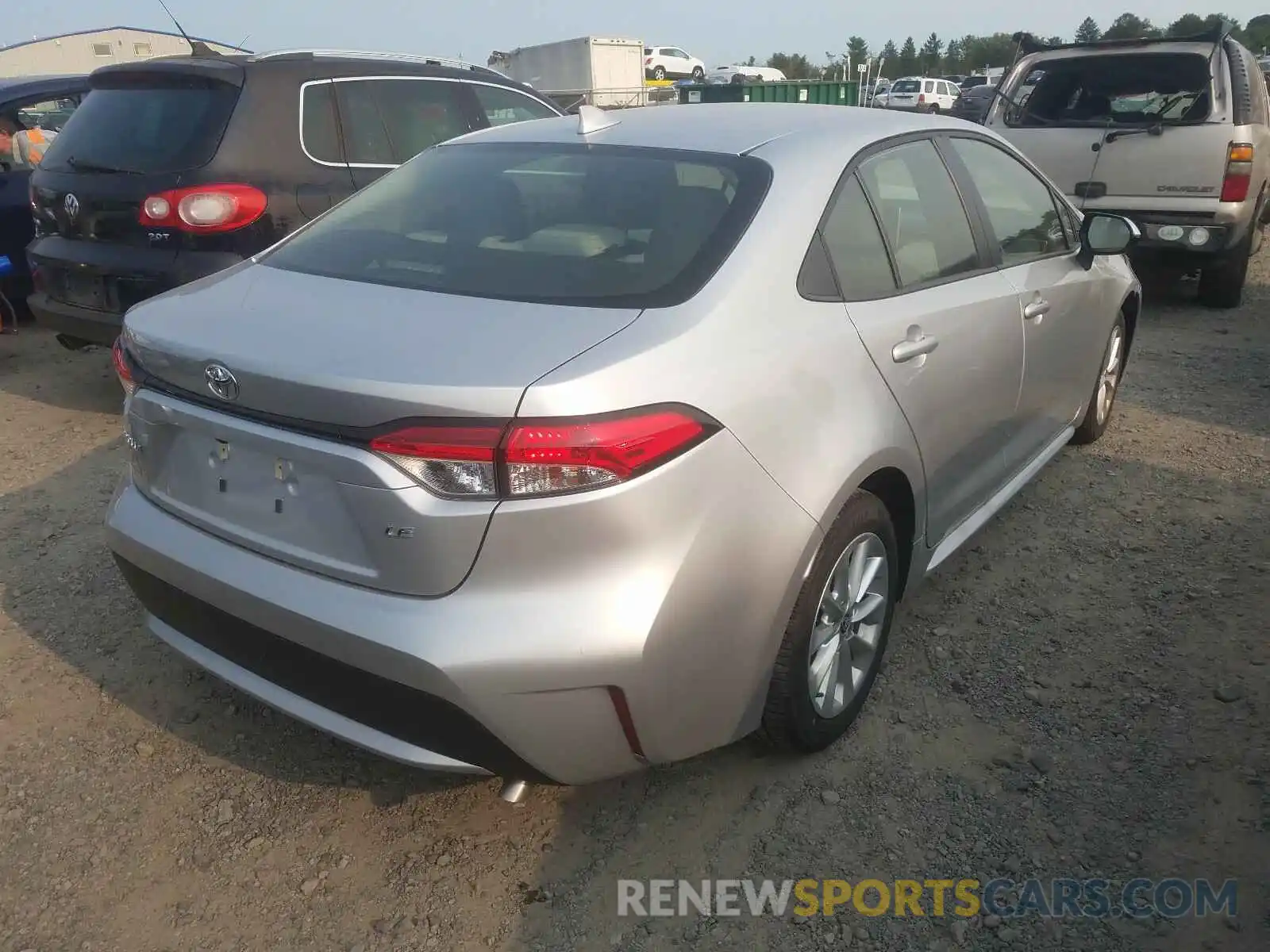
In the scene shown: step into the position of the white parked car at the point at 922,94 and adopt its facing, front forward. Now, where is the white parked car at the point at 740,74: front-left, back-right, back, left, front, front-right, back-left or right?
left

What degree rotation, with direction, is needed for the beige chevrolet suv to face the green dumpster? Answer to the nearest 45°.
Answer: approximately 45° to its left

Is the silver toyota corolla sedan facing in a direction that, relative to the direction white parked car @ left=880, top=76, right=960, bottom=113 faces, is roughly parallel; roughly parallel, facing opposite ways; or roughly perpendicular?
roughly parallel

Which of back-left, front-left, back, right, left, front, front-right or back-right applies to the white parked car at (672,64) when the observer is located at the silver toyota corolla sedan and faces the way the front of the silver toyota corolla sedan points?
front-left

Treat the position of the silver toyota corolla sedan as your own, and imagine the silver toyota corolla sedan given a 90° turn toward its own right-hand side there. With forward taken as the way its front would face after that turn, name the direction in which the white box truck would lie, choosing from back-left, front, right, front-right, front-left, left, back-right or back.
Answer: back-left

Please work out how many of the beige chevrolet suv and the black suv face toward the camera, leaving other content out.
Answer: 0

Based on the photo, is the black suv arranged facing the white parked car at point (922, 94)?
yes

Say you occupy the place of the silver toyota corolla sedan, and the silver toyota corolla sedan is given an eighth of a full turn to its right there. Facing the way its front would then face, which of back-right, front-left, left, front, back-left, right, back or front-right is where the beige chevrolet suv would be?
front-left

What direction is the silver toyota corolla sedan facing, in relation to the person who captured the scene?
facing away from the viewer and to the right of the viewer

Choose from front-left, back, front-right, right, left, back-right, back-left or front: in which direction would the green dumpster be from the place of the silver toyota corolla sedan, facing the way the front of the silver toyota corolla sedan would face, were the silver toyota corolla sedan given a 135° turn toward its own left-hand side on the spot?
right

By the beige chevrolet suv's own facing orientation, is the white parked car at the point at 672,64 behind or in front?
in front

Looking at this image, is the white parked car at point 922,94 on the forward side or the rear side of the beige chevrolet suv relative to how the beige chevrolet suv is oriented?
on the forward side

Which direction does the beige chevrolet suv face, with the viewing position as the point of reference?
facing away from the viewer

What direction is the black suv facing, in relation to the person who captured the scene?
facing away from the viewer and to the right of the viewer
